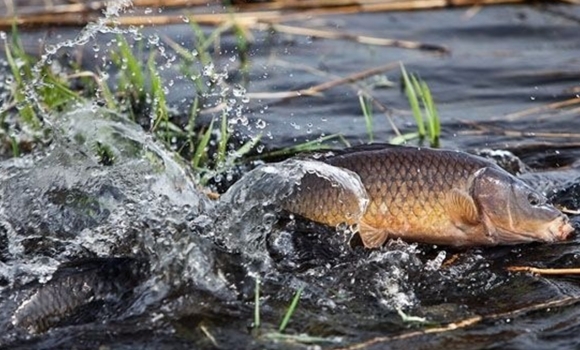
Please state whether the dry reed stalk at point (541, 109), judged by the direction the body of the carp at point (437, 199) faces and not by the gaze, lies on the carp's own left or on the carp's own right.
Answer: on the carp's own left

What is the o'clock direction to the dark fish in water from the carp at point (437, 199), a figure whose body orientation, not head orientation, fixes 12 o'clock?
The dark fish in water is roughly at 5 o'clock from the carp.

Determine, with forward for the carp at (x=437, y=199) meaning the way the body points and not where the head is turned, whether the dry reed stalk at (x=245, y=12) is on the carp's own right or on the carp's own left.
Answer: on the carp's own left

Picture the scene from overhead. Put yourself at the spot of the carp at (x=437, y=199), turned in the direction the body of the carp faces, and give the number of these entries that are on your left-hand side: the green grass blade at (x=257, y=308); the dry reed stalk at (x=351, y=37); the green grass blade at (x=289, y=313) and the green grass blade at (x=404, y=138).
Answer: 2

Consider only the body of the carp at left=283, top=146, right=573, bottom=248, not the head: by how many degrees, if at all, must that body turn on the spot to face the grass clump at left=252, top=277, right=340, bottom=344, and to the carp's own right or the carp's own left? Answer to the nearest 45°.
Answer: approximately 135° to the carp's own right

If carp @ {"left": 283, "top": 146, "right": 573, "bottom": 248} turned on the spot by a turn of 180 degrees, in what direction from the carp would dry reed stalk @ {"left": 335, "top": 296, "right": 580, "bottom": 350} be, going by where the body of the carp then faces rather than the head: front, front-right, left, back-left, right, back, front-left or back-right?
left

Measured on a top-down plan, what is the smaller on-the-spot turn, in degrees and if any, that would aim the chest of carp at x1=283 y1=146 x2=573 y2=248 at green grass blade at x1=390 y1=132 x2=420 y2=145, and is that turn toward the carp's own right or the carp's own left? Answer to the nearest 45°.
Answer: approximately 90° to the carp's own left

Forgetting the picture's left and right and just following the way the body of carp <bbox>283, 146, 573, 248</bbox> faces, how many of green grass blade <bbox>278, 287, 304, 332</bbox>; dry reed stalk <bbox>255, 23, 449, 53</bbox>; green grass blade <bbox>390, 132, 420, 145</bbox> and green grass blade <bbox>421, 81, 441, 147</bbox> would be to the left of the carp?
3

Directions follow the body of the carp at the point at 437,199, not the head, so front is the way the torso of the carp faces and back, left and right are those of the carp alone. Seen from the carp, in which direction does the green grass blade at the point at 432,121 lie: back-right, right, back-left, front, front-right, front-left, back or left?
left

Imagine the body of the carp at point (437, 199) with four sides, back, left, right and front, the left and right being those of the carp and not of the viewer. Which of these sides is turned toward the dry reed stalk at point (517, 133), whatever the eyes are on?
left

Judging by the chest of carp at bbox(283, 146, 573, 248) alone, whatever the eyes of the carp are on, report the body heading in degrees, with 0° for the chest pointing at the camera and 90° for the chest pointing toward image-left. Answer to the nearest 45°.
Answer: approximately 270°

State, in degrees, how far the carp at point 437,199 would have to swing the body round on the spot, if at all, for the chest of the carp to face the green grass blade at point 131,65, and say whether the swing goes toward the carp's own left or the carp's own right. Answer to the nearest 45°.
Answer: approximately 135° to the carp's own left

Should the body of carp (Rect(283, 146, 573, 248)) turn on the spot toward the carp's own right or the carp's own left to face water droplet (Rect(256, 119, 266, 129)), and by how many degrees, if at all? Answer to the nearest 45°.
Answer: approximately 135° to the carp's own left
